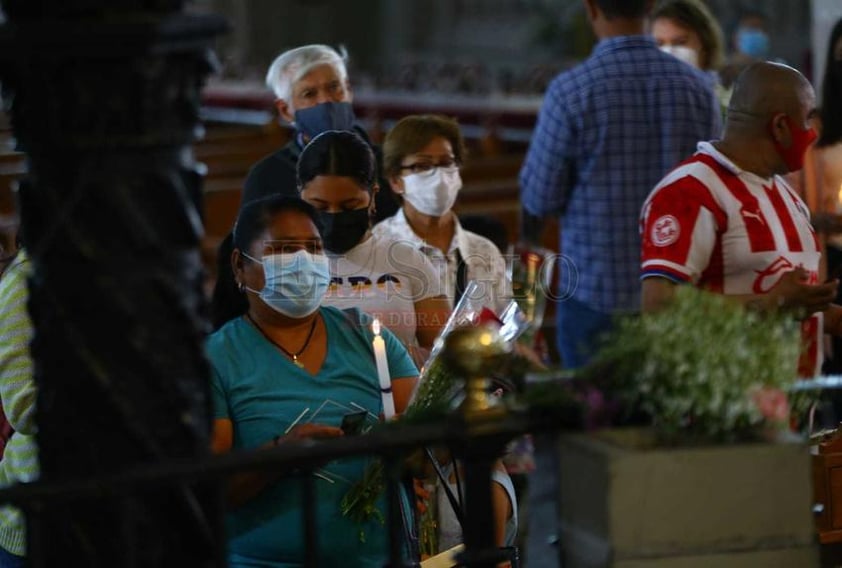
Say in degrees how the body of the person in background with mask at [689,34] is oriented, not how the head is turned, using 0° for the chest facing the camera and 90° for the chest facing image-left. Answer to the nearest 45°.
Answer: approximately 45°

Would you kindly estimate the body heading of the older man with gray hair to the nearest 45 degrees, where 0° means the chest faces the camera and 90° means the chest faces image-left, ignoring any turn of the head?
approximately 315°

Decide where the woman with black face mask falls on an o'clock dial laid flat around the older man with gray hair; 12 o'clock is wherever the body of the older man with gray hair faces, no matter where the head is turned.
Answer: The woman with black face mask is roughly at 1 o'clock from the older man with gray hair.
